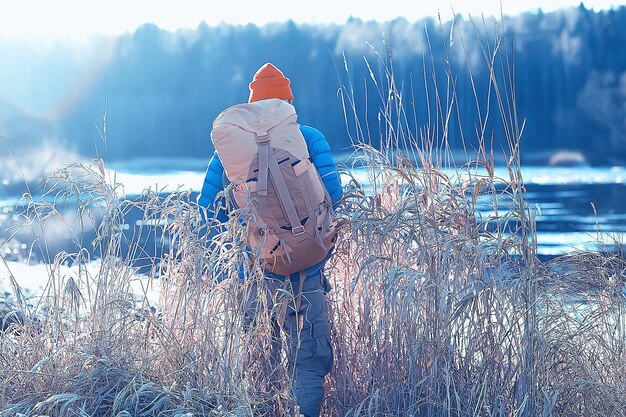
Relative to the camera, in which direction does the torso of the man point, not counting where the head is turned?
away from the camera
